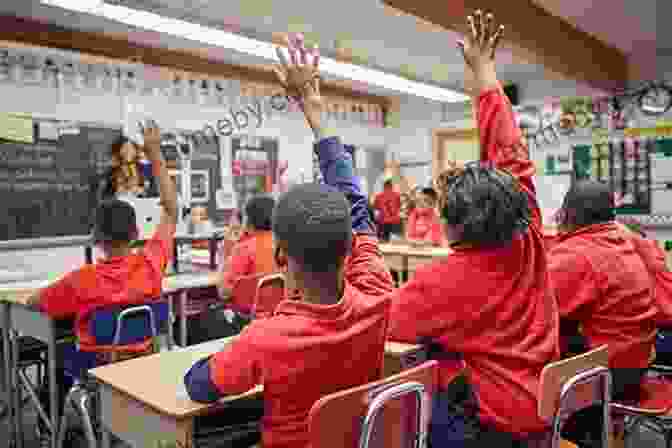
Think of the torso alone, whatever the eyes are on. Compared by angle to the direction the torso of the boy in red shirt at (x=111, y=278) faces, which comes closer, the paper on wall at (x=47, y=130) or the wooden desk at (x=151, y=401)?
the paper on wall

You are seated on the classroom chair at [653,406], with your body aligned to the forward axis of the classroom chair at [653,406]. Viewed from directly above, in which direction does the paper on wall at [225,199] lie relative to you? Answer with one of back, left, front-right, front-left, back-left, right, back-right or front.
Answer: front

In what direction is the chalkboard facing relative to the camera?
toward the camera

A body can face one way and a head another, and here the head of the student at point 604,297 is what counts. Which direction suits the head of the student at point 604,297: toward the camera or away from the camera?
away from the camera

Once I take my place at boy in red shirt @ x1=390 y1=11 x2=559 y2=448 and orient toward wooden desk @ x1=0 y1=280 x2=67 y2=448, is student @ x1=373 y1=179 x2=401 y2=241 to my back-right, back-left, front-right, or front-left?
front-right

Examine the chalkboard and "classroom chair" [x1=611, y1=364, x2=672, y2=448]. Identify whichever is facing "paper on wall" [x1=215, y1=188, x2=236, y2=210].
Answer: the classroom chair

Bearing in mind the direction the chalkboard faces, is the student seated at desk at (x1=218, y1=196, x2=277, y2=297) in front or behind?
in front

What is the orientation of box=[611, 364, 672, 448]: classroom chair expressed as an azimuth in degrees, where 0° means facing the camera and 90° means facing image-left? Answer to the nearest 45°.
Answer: approximately 135°

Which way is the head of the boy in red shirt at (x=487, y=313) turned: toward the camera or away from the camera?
away from the camera

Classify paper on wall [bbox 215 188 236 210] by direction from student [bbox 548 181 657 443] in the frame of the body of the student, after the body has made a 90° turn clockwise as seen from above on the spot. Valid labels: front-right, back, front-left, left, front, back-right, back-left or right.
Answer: left

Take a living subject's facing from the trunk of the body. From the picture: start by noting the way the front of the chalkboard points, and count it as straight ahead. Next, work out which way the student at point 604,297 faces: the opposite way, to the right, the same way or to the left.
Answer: the opposite way

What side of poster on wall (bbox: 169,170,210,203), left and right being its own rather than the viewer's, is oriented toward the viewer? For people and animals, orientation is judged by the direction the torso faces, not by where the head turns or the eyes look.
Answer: front

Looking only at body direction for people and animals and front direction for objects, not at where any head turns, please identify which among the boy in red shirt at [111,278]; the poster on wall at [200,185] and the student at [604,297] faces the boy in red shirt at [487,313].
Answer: the poster on wall

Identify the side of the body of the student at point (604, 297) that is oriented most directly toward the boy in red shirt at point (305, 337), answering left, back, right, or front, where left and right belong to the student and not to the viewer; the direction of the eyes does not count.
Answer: left

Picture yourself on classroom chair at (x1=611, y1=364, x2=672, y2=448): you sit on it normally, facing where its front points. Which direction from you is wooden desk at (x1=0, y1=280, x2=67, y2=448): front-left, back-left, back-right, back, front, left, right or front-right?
front-left

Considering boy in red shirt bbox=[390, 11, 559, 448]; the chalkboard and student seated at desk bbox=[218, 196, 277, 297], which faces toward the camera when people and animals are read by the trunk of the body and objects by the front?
the chalkboard
